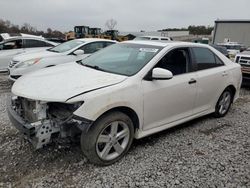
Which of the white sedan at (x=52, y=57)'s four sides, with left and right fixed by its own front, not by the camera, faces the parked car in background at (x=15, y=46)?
right

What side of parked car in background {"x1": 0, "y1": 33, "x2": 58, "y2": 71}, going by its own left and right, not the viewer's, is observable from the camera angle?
left

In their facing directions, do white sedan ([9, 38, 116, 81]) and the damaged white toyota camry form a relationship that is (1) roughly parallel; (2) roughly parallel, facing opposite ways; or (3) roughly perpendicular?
roughly parallel

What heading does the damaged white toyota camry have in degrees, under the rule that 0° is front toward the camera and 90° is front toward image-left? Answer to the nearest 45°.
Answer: approximately 45°

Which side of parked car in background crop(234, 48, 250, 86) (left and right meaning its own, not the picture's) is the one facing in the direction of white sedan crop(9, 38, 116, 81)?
front

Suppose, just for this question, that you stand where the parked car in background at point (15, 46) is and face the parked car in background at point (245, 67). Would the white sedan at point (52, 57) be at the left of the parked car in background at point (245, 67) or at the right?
right

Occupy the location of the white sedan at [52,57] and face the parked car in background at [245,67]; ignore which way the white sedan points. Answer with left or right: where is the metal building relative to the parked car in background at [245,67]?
left

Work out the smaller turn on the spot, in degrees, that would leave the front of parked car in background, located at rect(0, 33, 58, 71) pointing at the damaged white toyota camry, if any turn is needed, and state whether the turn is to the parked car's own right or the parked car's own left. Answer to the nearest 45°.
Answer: approximately 90° to the parked car's own left

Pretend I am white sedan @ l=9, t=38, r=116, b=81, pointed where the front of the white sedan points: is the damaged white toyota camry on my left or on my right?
on my left

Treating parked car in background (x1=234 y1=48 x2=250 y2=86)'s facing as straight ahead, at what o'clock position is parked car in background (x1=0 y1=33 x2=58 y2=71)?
parked car in background (x1=0 y1=33 x2=58 y2=71) is roughly at 1 o'clock from parked car in background (x1=234 y1=48 x2=250 y2=86).

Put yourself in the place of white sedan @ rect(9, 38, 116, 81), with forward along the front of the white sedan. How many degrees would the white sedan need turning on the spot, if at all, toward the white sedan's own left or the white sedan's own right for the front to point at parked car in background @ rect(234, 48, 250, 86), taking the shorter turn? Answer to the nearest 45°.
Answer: approximately 135° to the white sedan's own left

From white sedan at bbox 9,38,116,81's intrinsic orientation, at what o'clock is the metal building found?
The metal building is roughly at 6 o'clock from the white sedan.

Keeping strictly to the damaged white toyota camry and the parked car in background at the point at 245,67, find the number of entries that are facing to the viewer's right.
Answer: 0

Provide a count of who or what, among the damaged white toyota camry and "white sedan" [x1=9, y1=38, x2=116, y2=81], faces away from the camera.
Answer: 0

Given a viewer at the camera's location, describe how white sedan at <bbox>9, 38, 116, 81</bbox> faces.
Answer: facing the viewer and to the left of the viewer

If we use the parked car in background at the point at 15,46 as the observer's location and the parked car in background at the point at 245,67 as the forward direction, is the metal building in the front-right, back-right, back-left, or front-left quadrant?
front-left
